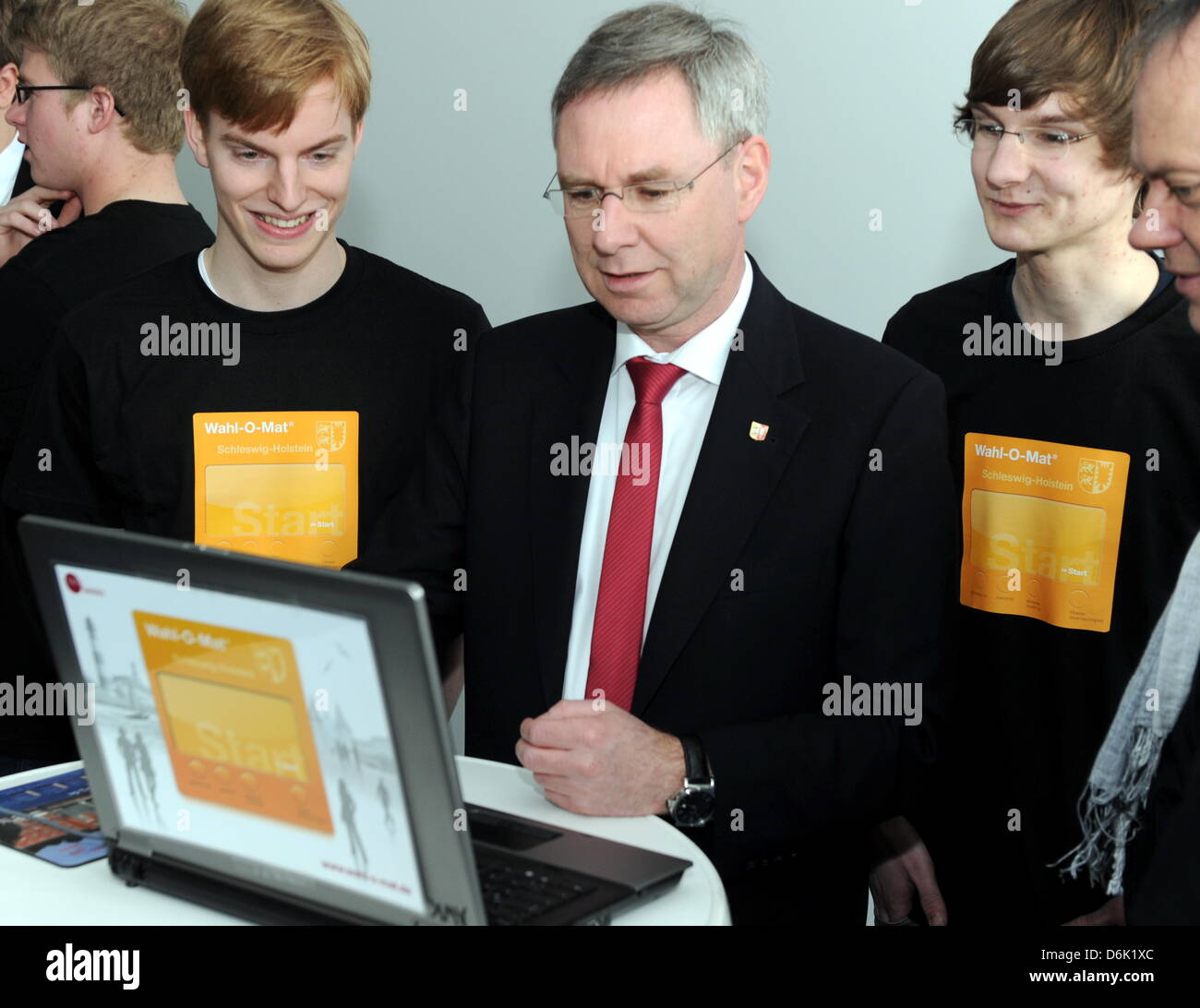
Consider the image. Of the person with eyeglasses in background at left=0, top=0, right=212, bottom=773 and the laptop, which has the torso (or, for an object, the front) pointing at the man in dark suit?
the laptop

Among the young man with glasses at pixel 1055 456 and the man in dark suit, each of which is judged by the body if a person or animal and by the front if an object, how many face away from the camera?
0

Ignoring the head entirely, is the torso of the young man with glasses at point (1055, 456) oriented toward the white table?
yes

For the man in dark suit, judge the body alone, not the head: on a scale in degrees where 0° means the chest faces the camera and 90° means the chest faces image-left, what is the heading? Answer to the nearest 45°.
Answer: approximately 45°

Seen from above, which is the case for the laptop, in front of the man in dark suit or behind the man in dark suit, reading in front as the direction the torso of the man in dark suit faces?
in front

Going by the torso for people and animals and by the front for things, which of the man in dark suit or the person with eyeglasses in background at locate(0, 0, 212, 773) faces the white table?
the man in dark suit

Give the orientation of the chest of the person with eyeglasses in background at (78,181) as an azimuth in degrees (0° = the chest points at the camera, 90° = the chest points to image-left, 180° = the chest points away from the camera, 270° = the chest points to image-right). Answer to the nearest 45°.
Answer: approximately 135°

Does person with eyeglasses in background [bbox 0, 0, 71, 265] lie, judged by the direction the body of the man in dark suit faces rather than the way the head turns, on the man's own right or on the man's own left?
on the man's own right
